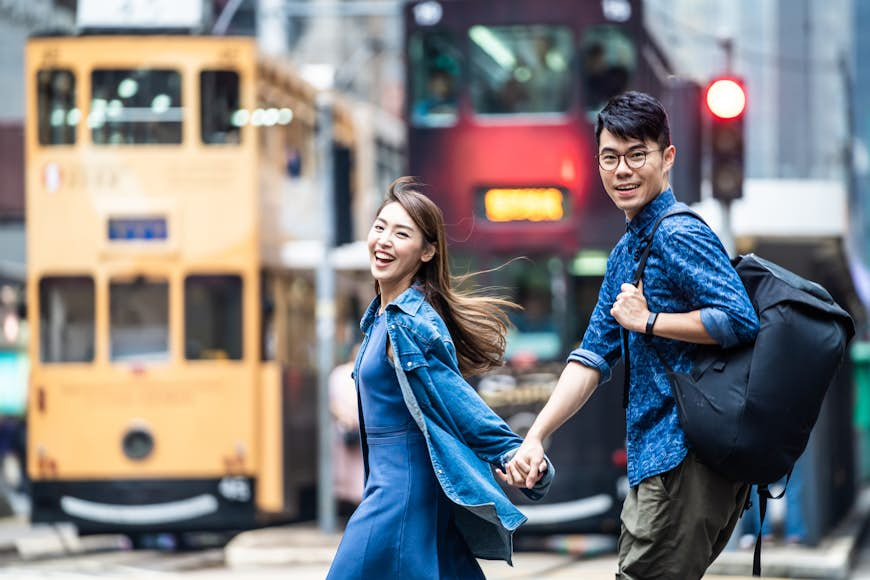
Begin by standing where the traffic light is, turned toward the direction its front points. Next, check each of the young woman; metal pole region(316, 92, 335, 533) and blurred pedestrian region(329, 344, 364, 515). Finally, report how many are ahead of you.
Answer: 1

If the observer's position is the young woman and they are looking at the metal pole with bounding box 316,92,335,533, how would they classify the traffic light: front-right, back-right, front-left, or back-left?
front-right

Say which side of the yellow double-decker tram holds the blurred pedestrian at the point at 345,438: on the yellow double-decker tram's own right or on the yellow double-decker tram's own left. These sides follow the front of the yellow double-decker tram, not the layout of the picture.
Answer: on the yellow double-decker tram's own left

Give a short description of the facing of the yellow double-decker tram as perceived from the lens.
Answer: facing the viewer

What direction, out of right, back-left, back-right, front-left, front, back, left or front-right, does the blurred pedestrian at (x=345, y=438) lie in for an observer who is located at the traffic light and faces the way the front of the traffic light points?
back-right

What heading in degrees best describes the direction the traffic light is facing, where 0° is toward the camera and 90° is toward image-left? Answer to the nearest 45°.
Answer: approximately 0°

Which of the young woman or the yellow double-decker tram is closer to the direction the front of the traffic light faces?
the young woman

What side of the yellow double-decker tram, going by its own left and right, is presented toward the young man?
front

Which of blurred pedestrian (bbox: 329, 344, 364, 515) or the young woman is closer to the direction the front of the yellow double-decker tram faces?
the young woman

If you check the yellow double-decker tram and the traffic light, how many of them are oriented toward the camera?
2

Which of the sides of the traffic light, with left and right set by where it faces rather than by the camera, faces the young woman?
front

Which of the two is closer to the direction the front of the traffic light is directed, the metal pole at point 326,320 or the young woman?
the young woman
